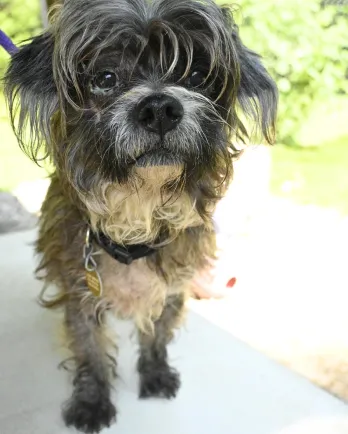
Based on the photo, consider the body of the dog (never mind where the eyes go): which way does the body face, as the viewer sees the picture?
toward the camera
